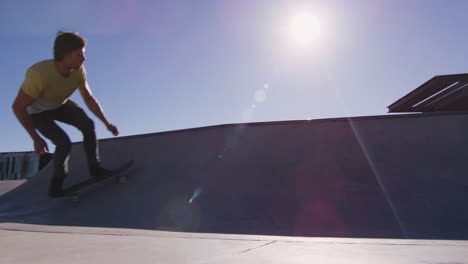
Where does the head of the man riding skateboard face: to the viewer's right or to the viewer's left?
to the viewer's right

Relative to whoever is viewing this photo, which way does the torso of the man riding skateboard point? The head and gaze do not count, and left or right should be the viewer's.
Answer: facing the viewer and to the right of the viewer
